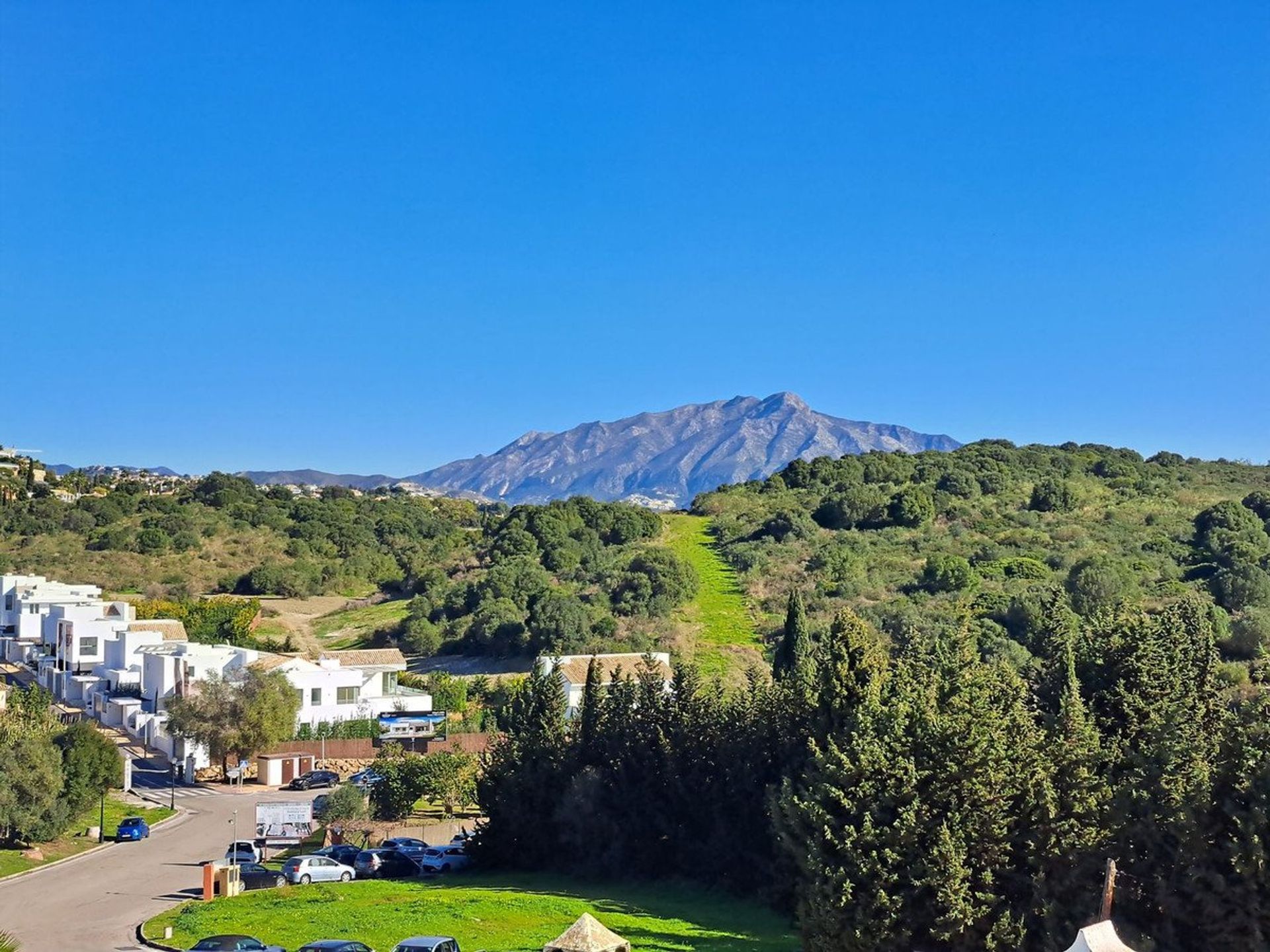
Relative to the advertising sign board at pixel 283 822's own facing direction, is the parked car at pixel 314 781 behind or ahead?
behind

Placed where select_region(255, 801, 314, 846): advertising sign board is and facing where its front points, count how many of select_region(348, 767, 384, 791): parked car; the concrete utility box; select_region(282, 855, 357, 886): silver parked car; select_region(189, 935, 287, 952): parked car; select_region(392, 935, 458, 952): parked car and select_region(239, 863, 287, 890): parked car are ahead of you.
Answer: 5

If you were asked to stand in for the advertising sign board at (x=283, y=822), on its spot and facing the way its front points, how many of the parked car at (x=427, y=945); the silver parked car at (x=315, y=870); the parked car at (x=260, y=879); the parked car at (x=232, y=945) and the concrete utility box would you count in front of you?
5

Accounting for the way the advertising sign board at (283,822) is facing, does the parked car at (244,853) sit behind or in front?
in front

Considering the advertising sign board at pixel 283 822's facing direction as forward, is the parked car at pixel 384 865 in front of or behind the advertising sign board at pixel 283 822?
in front

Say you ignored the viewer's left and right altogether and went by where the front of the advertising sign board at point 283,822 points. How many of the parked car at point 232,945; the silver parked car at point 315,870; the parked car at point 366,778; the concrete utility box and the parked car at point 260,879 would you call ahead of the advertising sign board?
4

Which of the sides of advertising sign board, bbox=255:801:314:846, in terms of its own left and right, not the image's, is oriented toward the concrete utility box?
front

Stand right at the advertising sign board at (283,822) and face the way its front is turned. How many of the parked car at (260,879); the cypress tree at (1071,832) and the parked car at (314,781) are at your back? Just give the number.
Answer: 1

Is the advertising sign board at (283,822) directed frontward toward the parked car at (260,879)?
yes

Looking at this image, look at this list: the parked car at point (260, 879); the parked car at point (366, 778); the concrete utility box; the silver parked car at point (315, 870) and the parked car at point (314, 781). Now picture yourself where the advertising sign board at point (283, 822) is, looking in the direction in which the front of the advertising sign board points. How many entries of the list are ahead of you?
3

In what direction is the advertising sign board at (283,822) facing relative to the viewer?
toward the camera

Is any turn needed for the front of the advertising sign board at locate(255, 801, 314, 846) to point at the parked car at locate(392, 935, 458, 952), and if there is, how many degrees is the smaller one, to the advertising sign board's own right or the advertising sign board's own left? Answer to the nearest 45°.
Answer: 0° — it already faces it

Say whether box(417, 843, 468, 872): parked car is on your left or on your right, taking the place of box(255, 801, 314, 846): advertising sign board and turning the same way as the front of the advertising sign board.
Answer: on your left

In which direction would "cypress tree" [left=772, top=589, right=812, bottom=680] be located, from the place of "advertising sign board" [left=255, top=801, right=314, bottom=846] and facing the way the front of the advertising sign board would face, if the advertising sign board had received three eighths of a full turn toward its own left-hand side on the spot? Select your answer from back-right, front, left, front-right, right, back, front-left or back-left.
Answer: front-right

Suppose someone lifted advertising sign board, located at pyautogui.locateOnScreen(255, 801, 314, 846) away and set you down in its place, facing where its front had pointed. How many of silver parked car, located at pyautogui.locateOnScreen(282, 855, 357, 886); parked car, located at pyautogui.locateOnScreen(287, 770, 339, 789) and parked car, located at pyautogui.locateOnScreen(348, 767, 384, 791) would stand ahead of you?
1

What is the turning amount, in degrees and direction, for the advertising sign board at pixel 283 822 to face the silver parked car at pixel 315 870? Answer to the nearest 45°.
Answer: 0° — it already faces it

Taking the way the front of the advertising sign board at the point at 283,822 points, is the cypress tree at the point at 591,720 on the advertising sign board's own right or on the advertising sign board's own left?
on the advertising sign board's own left

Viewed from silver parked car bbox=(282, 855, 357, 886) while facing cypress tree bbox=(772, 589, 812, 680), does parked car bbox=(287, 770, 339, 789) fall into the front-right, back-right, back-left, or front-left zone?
front-left
